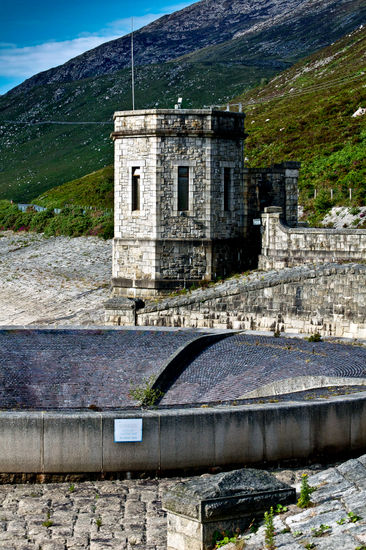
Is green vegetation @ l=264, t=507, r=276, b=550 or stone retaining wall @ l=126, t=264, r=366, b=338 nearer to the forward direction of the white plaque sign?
the green vegetation

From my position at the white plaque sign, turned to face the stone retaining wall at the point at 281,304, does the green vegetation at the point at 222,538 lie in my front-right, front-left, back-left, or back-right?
back-right

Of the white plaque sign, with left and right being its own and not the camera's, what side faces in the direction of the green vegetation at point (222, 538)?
front

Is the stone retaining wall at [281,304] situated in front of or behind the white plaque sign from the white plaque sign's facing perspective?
behind

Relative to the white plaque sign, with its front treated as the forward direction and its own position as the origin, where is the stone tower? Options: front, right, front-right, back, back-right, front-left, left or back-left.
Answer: back

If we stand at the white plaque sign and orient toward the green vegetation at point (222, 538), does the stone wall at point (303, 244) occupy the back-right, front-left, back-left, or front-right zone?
back-left

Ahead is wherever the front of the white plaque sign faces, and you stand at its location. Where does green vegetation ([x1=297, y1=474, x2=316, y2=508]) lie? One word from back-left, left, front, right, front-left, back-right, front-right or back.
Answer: front-left

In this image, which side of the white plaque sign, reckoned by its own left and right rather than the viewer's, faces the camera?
front

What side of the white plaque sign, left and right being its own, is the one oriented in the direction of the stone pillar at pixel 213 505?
front

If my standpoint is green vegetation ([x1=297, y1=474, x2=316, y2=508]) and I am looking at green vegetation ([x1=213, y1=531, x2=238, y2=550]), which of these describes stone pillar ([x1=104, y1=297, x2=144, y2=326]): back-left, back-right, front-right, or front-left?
back-right

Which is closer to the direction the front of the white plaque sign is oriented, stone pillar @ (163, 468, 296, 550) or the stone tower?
the stone pillar

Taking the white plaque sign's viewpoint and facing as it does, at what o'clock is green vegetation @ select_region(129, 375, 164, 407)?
The green vegetation is roughly at 6 o'clock from the white plaque sign.

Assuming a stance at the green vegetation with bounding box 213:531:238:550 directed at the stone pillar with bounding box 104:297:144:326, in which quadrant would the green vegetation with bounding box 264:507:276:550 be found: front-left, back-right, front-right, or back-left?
back-right

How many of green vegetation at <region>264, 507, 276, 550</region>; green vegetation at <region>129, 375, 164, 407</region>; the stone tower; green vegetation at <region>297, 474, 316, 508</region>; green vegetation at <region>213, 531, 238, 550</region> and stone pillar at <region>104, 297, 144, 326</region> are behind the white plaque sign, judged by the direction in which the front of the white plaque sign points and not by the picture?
3

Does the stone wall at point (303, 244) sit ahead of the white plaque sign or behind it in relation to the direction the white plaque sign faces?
behind

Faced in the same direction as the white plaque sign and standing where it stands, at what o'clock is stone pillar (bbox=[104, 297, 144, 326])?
The stone pillar is roughly at 6 o'clock from the white plaque sign.
